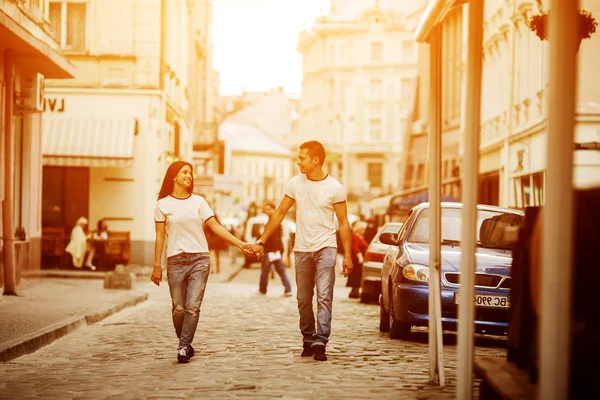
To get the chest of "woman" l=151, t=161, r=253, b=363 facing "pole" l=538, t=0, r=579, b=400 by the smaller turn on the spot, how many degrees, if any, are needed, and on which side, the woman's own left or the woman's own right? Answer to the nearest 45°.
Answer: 0° — they already face it

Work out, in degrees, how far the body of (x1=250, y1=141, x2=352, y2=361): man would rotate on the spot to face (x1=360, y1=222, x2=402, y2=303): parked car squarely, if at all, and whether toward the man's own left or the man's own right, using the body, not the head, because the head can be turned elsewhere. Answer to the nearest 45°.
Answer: approximately 180°

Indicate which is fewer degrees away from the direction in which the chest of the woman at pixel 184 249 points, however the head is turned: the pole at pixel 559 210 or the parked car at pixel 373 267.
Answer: the pole

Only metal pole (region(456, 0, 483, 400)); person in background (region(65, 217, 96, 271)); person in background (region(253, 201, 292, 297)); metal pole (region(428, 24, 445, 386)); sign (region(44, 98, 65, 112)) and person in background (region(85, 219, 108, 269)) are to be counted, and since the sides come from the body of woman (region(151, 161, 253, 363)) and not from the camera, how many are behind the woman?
4

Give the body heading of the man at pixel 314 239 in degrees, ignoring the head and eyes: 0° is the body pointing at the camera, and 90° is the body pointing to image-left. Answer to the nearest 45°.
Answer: approximately 0°

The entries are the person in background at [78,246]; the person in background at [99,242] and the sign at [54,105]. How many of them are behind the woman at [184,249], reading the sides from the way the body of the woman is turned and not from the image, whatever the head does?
3

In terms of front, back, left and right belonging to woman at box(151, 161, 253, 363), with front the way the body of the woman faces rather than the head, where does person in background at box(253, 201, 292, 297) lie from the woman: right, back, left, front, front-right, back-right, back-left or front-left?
back

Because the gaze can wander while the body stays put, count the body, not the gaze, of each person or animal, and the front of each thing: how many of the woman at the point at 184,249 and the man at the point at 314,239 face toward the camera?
2

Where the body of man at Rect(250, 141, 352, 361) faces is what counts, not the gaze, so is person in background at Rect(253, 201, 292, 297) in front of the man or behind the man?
behind

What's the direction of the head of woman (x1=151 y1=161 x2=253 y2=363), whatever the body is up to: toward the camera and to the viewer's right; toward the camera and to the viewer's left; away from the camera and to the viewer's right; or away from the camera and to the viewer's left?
toward the camera and to the viewer's right

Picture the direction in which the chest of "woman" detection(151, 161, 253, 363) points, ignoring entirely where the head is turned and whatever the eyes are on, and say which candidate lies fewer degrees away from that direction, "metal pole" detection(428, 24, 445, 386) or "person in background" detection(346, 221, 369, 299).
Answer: the metal pole

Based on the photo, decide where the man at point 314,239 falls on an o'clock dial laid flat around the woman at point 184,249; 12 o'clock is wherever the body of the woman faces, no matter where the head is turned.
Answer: The man is roughly at 9 o'clock from the woman.
